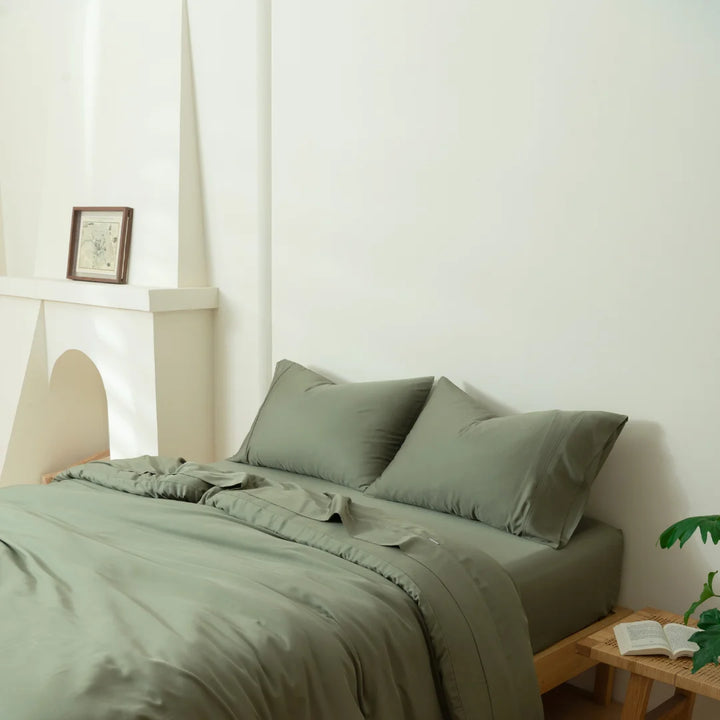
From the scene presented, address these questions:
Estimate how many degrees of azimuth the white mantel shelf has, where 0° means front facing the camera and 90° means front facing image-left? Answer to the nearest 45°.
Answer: approximately 45°

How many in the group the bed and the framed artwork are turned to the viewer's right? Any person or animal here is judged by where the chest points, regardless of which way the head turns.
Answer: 0

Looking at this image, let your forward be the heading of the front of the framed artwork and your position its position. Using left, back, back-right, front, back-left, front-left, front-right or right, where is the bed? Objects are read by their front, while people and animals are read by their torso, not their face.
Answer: front-left

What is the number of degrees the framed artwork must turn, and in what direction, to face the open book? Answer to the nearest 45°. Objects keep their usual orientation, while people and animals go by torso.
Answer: approximately 90° to its left

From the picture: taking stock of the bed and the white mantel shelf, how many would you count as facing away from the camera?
0

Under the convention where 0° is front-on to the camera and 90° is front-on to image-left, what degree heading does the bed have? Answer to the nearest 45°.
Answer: approximately 45°

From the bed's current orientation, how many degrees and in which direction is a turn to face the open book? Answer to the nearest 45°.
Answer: approximately 135° to its left

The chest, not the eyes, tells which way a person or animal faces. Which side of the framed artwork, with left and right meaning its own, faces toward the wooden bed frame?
left
